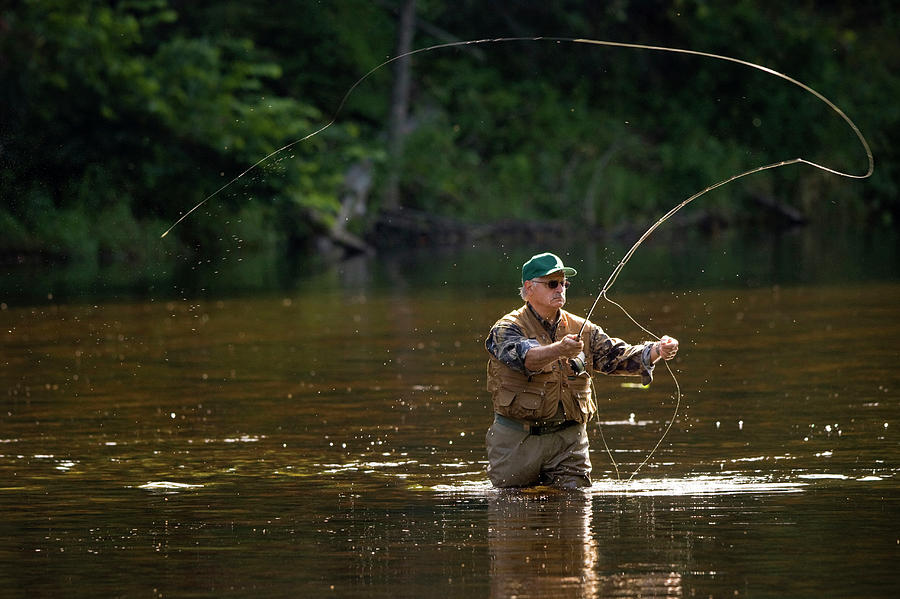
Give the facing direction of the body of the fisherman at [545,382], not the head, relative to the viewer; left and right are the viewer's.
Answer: facing the viewer and to the right of the viewer

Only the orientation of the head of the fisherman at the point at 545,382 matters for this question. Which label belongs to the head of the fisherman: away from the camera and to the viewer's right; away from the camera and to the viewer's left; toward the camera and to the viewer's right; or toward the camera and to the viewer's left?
toward the camera and to the viewer's right
